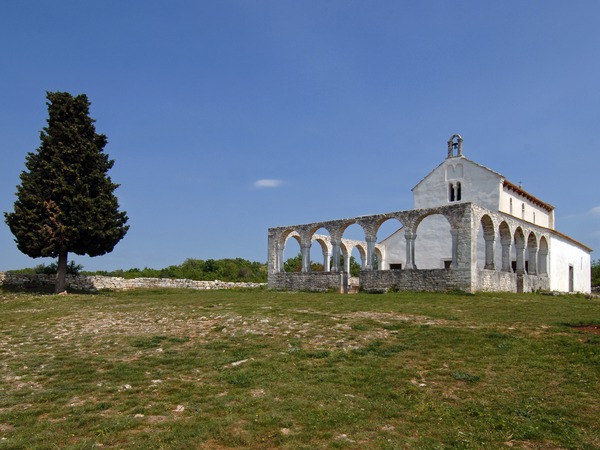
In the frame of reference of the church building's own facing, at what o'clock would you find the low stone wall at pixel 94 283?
The low stone wall is roughly at 1 o'clock from the church building.

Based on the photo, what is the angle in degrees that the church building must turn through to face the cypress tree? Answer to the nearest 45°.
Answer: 0° — it already faces it

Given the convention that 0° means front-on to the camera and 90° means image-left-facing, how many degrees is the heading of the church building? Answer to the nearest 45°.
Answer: approximately 45°
